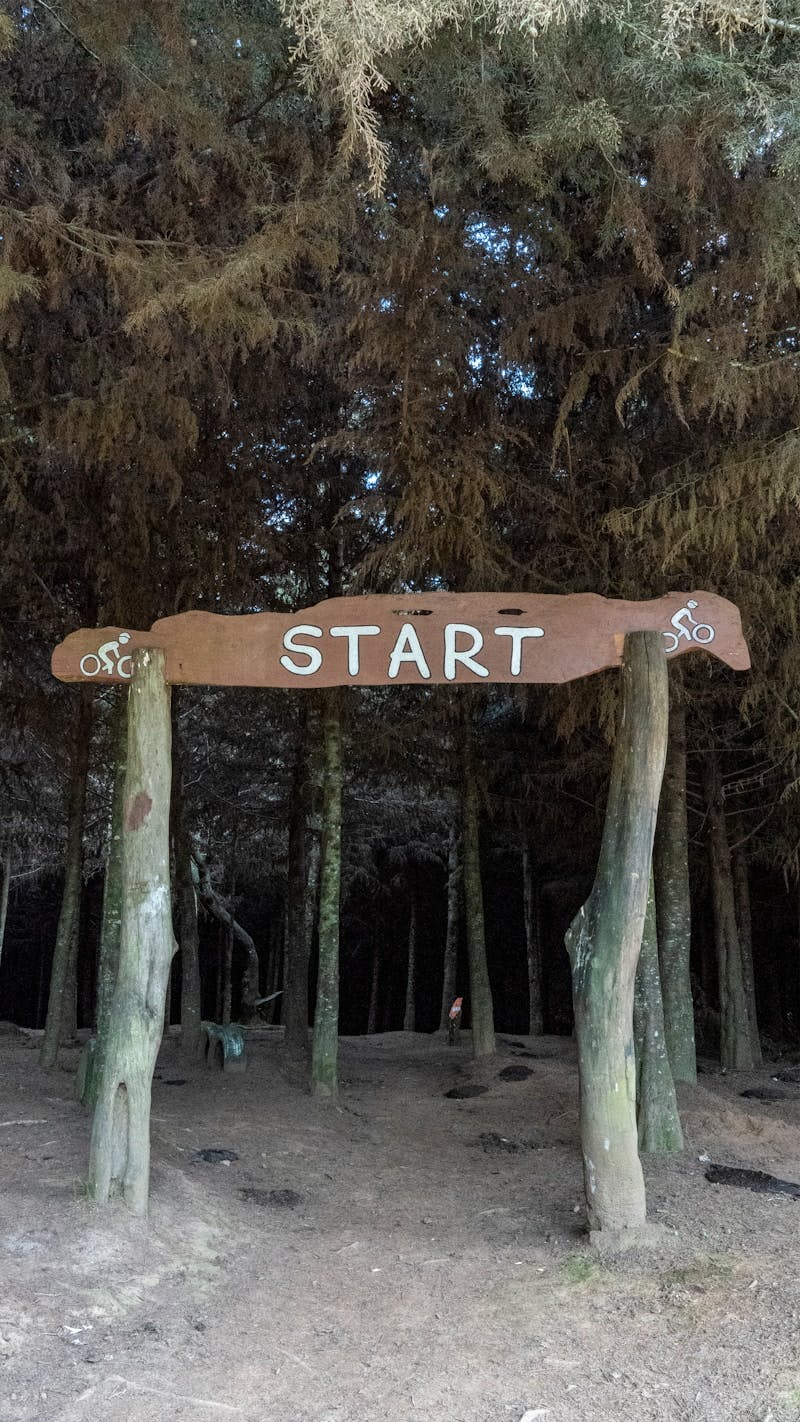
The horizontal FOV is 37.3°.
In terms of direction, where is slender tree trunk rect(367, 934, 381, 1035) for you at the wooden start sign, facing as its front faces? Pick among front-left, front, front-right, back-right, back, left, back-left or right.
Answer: back

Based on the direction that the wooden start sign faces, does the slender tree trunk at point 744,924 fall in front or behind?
behind

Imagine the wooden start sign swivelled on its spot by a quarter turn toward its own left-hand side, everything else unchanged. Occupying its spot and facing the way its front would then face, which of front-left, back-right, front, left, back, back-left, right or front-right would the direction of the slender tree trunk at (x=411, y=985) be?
left

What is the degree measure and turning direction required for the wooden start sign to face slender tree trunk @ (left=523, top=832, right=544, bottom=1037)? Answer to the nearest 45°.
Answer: approximately 180°

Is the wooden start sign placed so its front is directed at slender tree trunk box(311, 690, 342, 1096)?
no

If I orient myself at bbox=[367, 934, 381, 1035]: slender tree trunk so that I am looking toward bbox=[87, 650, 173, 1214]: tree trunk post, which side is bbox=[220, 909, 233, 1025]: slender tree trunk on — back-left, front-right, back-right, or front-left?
front-right

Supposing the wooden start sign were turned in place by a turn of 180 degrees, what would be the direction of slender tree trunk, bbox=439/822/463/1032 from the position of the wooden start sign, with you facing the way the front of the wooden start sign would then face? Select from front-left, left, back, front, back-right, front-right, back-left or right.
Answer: front

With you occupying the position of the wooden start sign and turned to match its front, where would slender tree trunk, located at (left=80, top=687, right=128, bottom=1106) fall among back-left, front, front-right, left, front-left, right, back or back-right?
back-right

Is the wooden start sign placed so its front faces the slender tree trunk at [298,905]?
no

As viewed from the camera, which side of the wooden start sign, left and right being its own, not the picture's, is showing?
front

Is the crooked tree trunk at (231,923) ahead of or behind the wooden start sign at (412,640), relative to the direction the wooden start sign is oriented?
behind

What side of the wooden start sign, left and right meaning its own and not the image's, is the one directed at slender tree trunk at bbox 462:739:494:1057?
back

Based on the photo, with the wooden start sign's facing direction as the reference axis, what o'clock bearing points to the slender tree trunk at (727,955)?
The slender tree trunk is roughly at 7 o'clock from the wooden start sign.

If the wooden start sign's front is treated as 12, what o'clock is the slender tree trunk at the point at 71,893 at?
The slender tree trunk is roughly at 5 o'clock from the wooden start sign.

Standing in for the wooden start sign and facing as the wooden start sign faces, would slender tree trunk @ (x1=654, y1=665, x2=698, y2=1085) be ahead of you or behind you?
behind
